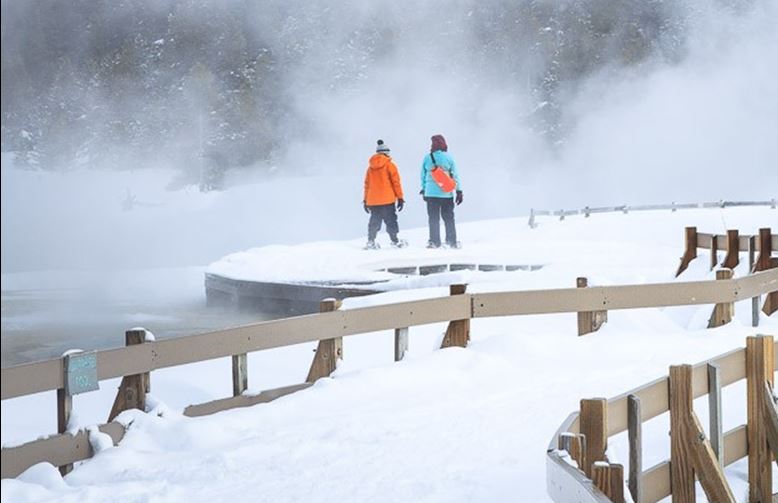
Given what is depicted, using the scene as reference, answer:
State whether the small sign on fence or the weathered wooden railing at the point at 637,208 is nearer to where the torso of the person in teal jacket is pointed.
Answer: the weathered wooden railing

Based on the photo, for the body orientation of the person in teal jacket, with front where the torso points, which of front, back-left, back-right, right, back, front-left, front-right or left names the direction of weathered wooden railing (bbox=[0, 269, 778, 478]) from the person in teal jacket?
back

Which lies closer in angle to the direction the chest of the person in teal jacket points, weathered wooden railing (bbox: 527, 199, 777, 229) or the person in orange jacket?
the weathered wooden railing

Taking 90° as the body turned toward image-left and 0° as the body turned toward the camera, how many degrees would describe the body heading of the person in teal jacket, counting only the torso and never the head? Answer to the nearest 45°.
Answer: approximately 180°

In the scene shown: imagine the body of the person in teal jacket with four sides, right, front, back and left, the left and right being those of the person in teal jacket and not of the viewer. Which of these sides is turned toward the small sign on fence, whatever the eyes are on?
back

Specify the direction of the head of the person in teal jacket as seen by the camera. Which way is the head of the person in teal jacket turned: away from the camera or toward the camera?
away from the camera

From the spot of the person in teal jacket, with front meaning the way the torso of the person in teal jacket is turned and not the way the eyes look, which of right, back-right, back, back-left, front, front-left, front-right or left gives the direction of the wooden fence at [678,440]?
back

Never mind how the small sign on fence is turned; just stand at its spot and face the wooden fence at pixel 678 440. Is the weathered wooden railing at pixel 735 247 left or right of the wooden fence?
left

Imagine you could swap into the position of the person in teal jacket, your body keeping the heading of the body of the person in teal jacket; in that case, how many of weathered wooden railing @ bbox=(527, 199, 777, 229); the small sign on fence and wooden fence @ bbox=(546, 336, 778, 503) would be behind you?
2
